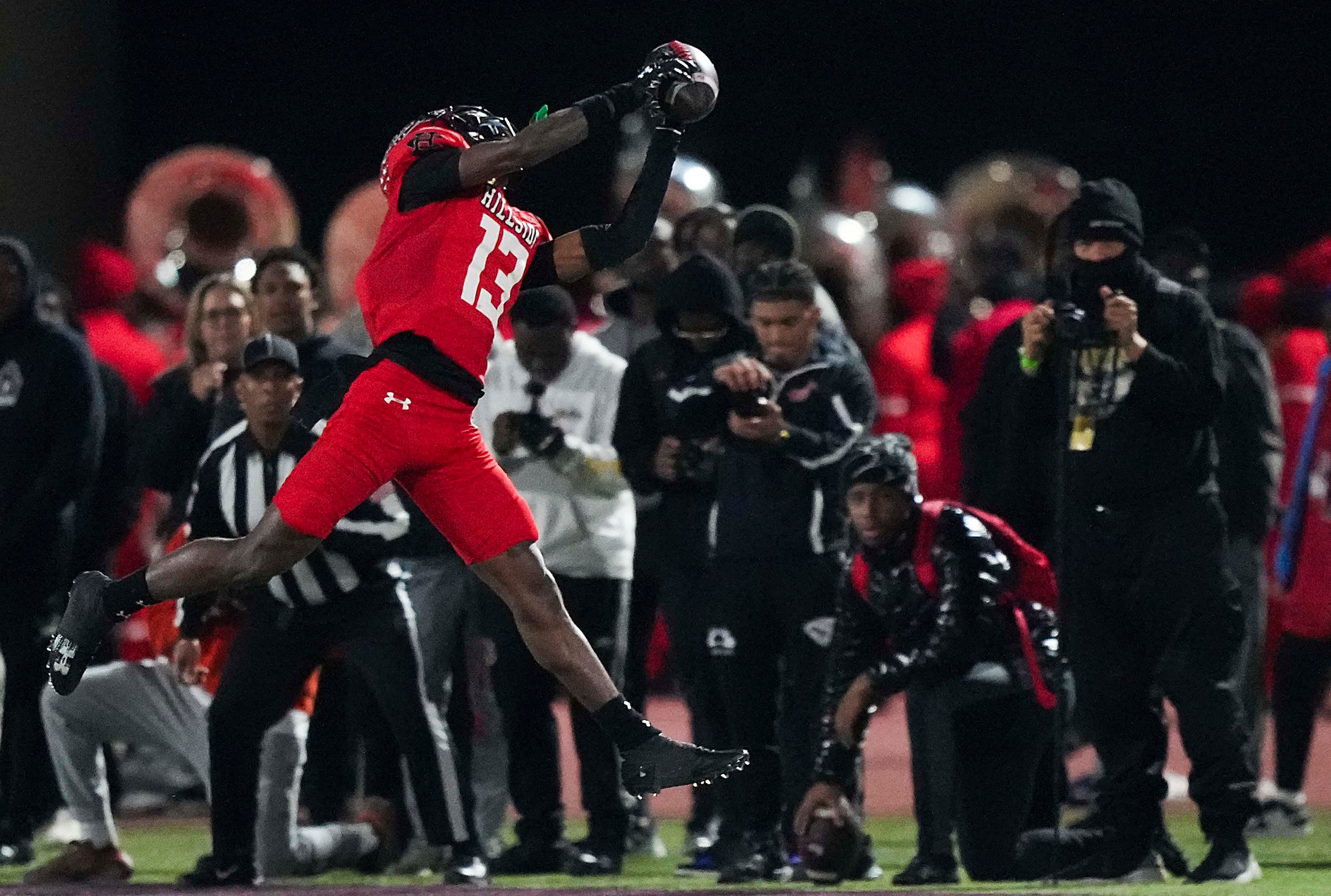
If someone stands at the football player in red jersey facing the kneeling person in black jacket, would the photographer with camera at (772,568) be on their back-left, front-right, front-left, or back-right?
front-left

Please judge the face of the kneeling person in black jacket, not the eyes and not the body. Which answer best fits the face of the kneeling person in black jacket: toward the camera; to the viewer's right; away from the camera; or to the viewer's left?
toward the camera

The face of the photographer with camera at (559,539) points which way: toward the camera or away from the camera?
toward the camera

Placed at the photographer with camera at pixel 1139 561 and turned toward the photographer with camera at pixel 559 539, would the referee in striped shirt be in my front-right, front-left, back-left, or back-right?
front-left

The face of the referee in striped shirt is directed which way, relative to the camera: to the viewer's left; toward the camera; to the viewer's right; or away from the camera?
toward the camera

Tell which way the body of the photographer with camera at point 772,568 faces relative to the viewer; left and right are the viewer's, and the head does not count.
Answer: facing the viewer

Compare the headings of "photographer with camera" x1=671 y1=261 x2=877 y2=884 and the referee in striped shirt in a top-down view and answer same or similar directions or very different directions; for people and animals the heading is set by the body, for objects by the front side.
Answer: same or similar directions

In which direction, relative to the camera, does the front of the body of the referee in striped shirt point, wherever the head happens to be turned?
toward the camera

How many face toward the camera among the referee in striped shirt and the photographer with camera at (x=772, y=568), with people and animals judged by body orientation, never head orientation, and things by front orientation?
2

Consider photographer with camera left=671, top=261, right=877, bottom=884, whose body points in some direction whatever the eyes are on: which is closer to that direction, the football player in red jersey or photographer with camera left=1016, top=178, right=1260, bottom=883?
the football player in red jersey

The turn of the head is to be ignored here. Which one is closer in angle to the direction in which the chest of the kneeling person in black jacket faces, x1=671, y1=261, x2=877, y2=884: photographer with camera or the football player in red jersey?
the football player in red jersey

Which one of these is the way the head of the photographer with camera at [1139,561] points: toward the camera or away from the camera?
toward the camera

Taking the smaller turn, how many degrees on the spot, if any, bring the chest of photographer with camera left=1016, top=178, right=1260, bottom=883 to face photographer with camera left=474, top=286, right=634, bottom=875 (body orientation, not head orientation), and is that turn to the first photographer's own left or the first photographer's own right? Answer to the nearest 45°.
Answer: approximately 45° to the first photographer's own right

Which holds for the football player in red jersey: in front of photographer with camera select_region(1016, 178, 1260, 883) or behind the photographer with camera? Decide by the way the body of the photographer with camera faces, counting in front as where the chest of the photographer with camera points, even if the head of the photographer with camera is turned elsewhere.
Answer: in front

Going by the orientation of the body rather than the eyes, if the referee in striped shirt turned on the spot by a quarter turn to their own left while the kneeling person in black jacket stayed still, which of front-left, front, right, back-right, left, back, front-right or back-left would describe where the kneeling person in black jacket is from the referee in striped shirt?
front

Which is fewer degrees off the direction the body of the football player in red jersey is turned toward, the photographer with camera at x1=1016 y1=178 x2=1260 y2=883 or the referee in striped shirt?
the photographer with camera
